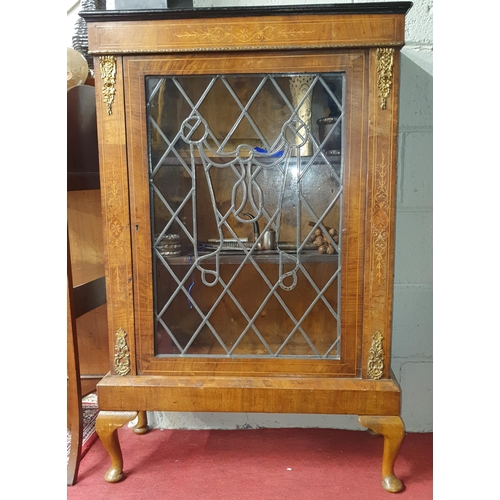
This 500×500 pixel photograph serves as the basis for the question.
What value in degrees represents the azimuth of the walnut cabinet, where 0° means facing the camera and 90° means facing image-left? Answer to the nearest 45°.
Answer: approximately 0°
